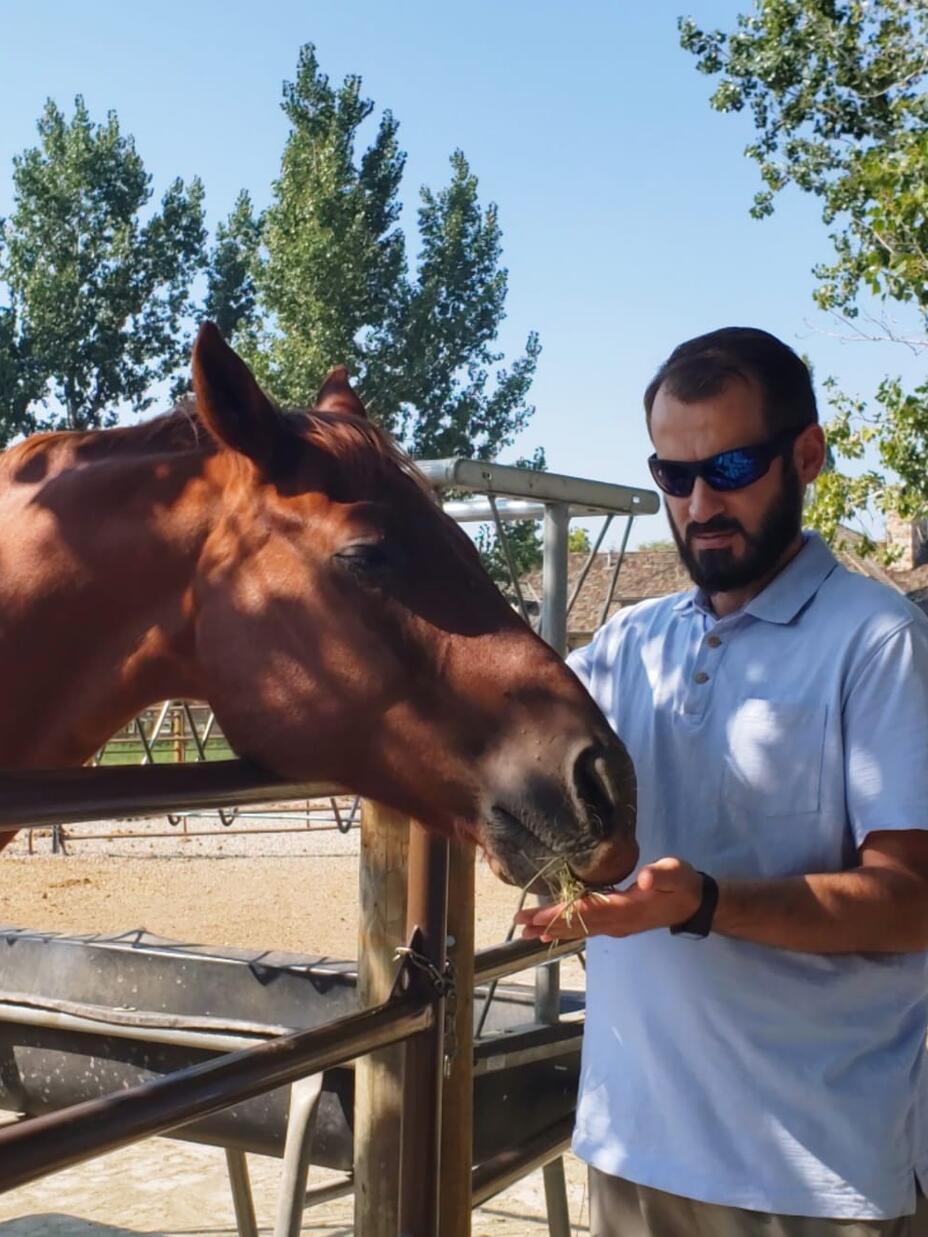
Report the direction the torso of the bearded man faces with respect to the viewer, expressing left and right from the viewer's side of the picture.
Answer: facing the viewer and to the left of the viewer

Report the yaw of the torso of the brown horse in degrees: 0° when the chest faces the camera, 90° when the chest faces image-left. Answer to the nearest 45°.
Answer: approximately 270°

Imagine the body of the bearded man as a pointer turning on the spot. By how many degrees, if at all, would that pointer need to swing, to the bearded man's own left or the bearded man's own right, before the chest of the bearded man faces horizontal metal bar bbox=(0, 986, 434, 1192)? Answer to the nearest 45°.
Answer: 0° — they already face it

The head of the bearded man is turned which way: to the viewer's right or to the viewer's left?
to the viewer's left

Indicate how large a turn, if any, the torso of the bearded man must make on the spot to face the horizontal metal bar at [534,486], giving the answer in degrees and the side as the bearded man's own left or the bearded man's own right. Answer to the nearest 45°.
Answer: approximately 135° to the bearded man's own right

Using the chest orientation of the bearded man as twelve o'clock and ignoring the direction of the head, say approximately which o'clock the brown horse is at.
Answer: The brown horse is roughly at 2 o'clock from the bearded man.

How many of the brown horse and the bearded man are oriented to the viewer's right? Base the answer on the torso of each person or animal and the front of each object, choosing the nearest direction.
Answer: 1

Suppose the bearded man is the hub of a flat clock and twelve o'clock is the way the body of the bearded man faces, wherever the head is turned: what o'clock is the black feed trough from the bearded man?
The black feed trough is roughly at 3 o'clock from the bearded man.
